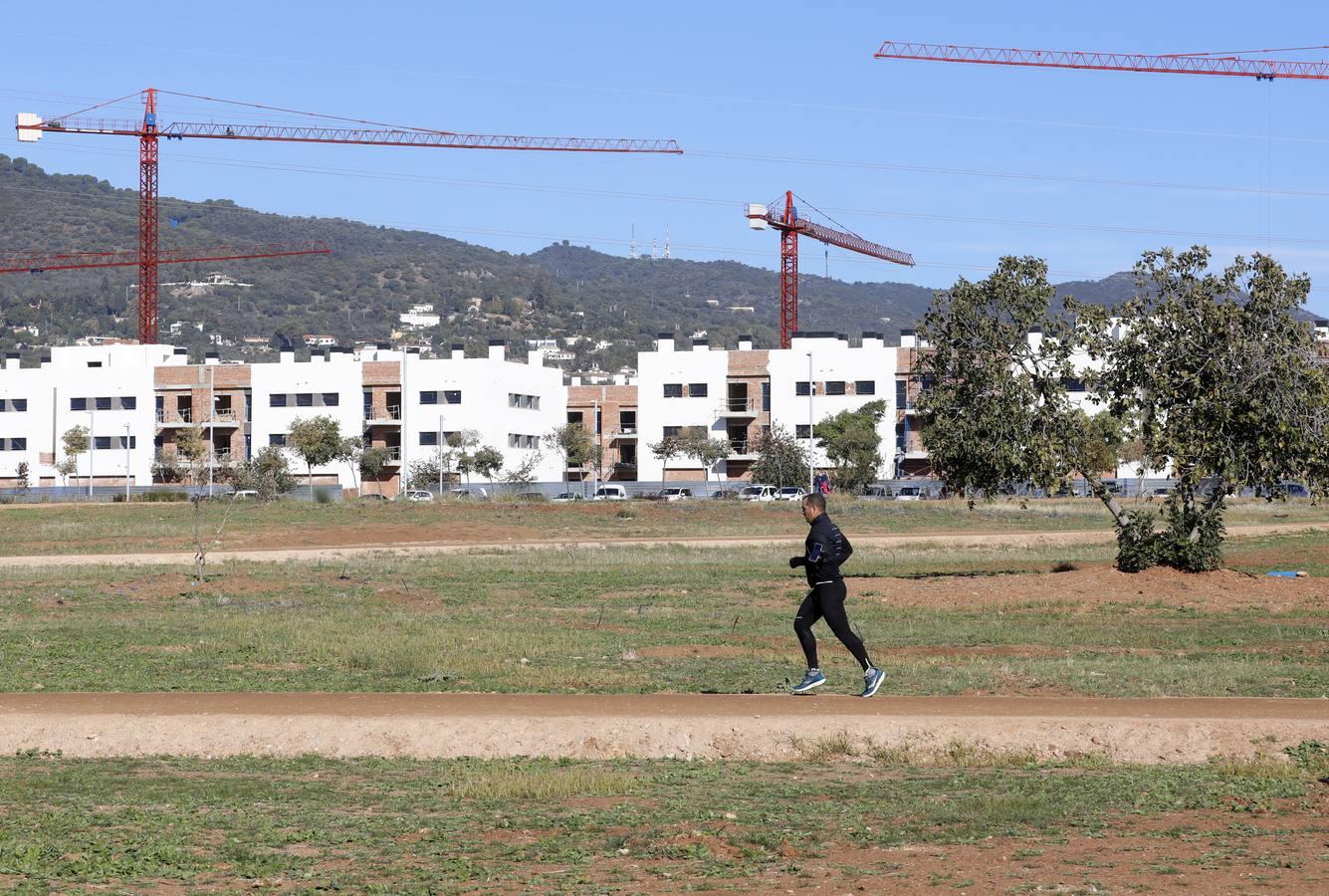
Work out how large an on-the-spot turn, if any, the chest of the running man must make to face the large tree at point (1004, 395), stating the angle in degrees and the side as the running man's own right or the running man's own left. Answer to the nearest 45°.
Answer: approximately 90° to the running man's own right

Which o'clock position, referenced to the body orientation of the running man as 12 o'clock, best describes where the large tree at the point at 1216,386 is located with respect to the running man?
The large tree is roughly at 4 o'clock from the running man.

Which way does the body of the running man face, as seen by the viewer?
to the viewer's left
